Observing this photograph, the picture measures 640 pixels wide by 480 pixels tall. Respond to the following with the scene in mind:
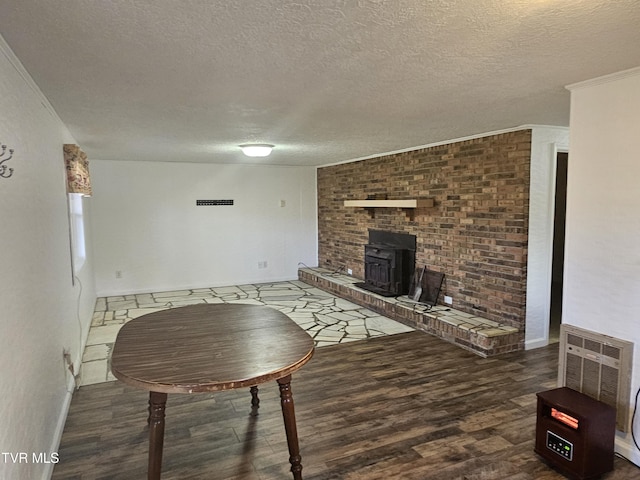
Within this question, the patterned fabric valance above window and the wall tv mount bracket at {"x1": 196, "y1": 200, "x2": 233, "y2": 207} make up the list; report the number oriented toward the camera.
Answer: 1

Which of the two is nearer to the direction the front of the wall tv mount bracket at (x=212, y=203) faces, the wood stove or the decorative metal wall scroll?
the decorative metal wall scroll

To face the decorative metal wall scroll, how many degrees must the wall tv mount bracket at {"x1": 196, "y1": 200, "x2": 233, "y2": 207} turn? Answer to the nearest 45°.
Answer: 0° — it already faces it

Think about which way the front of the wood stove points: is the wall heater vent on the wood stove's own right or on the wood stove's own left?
on the wood stove's own left

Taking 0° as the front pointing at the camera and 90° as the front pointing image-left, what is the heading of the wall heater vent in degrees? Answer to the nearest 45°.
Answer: approximately 45°

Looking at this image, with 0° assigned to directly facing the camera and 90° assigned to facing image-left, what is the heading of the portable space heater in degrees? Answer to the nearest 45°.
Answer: approximately 45°

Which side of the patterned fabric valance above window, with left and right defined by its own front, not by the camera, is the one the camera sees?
right

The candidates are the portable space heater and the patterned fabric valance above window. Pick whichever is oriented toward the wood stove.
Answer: the patterned fabric valance above window

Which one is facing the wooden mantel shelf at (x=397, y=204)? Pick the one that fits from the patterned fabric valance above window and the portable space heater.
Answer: the patterned fabric valance above window
